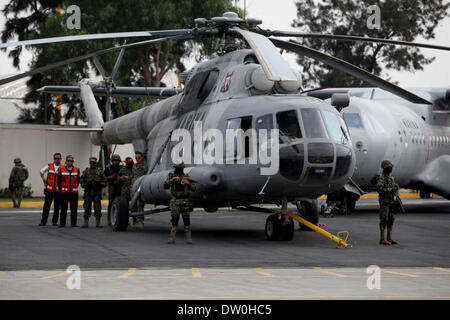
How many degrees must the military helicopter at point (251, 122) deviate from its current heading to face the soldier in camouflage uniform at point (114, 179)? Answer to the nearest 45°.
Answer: approximately 180°

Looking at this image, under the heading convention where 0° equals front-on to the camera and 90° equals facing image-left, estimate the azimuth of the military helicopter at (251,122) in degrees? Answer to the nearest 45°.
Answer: approximately 315°

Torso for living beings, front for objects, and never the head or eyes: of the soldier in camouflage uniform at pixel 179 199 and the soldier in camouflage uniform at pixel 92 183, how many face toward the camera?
2

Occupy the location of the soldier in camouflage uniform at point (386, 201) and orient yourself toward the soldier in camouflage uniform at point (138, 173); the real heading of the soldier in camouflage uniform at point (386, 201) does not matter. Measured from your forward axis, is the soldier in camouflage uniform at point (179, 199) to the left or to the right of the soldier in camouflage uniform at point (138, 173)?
left

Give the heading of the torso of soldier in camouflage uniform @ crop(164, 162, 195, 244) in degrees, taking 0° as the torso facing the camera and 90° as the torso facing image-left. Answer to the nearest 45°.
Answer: approximately 0°

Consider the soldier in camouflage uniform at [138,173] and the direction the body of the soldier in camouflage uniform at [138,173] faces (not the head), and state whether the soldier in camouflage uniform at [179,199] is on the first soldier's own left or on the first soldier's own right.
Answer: on the first soldier's own left

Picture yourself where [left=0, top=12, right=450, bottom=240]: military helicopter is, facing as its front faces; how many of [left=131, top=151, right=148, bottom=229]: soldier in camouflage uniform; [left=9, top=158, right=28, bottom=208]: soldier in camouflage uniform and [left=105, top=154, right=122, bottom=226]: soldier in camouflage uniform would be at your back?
3

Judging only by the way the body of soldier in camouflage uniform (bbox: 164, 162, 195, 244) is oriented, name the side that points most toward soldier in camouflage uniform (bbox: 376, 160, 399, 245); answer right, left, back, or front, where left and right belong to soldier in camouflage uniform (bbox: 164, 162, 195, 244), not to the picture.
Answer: left

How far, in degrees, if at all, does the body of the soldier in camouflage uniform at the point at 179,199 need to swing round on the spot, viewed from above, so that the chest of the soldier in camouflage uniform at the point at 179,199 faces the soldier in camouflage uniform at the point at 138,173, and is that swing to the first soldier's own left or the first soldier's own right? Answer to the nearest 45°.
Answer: approximately 180°
